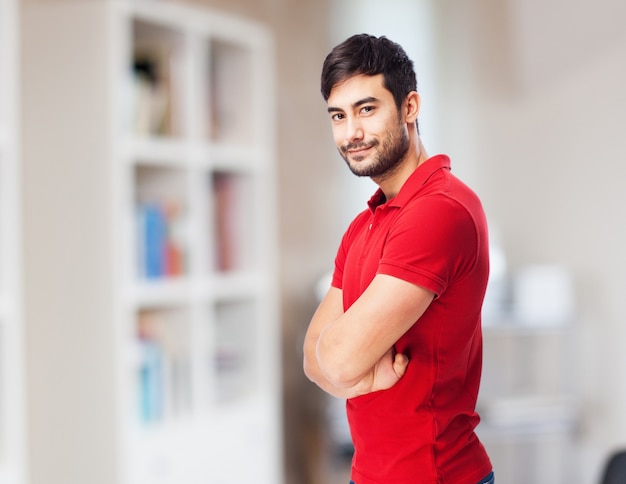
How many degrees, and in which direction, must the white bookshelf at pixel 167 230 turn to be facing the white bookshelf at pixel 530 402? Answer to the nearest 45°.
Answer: approximately 45° to its left

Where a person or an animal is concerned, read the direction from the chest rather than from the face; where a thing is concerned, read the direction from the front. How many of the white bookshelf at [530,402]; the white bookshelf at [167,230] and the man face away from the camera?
0

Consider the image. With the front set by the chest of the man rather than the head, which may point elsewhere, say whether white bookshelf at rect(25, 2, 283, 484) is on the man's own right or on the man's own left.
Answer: on the man's own right

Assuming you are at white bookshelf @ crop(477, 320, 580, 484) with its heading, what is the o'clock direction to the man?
The man is roughly at 12 o'clock from the white bookshelf.

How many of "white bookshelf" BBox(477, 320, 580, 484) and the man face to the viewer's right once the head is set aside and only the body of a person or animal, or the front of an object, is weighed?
0

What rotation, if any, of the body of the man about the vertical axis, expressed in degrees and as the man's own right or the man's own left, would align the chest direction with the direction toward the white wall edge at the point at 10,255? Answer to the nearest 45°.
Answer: approximately 90° to the man's own right

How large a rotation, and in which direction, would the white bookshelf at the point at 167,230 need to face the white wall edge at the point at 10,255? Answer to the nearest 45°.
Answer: approximately 90° to its right

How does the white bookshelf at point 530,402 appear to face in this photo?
toward the camera

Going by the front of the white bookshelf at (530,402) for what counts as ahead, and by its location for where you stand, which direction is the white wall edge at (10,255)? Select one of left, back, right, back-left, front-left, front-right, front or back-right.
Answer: front-right

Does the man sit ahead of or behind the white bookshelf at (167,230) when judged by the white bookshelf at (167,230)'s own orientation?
ahead

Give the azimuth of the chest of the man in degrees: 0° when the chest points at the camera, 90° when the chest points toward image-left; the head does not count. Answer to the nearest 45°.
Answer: approximately 45°
